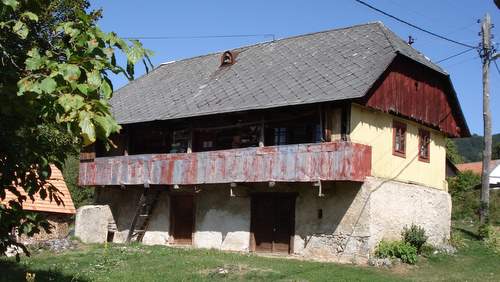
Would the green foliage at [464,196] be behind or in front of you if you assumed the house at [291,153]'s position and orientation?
behind

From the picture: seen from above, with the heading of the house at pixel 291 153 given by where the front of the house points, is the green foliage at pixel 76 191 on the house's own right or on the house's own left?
on the house's own right

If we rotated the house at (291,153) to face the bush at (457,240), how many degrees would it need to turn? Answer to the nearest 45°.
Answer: approximately 135° to its left

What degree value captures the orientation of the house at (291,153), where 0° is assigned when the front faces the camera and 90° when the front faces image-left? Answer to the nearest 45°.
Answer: approximately 45°

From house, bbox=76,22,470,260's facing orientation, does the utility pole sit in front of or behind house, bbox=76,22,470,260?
behind
